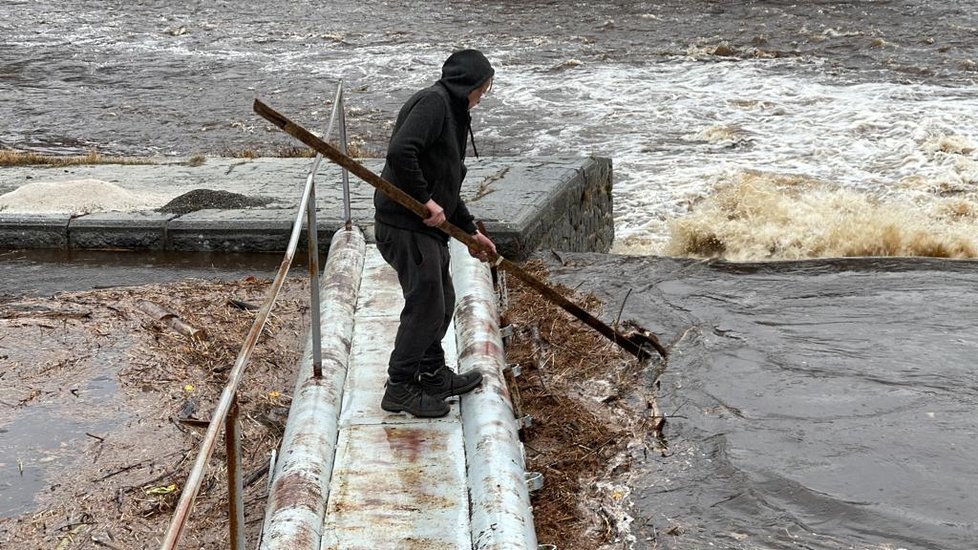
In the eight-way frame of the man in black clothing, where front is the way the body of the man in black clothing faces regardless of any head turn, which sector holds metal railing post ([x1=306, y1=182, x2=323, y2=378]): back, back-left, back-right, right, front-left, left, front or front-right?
back

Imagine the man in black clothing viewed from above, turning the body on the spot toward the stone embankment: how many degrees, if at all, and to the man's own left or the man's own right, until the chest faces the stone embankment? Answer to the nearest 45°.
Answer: approximately 90° to the man's own left

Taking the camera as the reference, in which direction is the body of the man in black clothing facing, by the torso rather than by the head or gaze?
to the viewer's right

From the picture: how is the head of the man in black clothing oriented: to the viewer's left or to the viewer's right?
to the viewer's right
